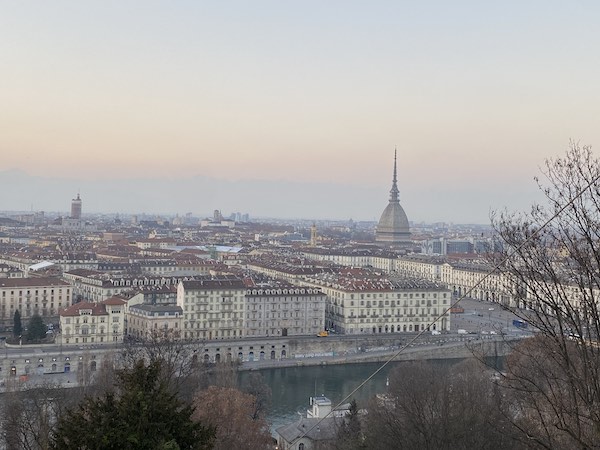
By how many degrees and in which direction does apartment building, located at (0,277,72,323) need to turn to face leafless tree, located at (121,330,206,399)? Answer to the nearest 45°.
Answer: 0° — it already faces it

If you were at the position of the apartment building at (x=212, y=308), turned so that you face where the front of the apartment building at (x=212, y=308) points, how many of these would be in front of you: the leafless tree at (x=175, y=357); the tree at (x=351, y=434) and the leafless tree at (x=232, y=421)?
3

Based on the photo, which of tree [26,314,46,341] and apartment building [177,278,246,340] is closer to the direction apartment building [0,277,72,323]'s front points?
the tree

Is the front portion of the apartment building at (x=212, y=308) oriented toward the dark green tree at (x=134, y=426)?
yes

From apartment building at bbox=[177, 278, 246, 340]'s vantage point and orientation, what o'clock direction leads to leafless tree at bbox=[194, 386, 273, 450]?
The leafless tree is roughly at 12 o'clock from the apartment building.

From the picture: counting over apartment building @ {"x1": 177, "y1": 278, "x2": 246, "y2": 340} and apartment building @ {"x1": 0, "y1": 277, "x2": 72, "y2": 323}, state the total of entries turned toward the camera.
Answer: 2

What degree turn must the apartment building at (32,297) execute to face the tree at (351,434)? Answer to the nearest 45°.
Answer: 0° — it already faces it

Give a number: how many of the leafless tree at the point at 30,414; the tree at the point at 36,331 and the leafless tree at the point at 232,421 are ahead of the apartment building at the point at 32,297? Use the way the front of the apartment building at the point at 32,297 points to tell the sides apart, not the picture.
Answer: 3
